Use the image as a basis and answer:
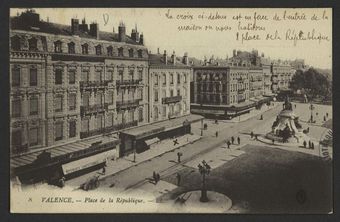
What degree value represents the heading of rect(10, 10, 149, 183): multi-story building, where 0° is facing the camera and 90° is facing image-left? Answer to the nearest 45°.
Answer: approximately 315°
